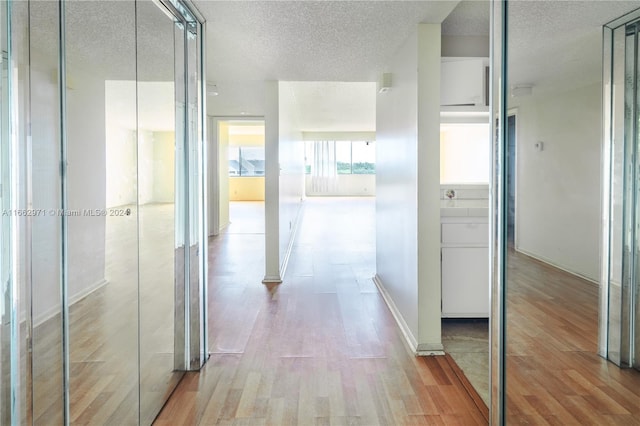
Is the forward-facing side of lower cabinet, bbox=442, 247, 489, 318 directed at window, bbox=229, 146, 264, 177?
no

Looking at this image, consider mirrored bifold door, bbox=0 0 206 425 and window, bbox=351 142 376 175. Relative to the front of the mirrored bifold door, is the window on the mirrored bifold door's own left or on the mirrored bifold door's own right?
on the mirrored bifold door's own left

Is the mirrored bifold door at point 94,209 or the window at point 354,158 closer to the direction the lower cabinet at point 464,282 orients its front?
the mirrored bifold door

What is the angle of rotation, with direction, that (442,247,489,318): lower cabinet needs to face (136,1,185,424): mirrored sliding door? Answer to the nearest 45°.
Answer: approximately 45° to its right

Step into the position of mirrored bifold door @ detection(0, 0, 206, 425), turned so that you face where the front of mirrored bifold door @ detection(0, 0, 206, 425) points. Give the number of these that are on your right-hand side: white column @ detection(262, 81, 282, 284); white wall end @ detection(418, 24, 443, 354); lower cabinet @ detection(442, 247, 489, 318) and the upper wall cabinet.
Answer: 0

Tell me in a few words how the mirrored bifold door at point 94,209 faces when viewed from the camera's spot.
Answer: facing the viewer and to the right of the viewer

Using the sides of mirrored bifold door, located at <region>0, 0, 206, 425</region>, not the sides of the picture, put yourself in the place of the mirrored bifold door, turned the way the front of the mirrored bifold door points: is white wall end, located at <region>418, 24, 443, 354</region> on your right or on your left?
on your left

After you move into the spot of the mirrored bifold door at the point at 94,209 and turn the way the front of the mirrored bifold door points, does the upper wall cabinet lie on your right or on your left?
on your left

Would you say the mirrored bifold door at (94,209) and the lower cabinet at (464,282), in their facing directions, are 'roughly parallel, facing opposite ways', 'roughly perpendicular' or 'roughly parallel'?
roughly perpendicular

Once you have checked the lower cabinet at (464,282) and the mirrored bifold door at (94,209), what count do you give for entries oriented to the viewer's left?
0
